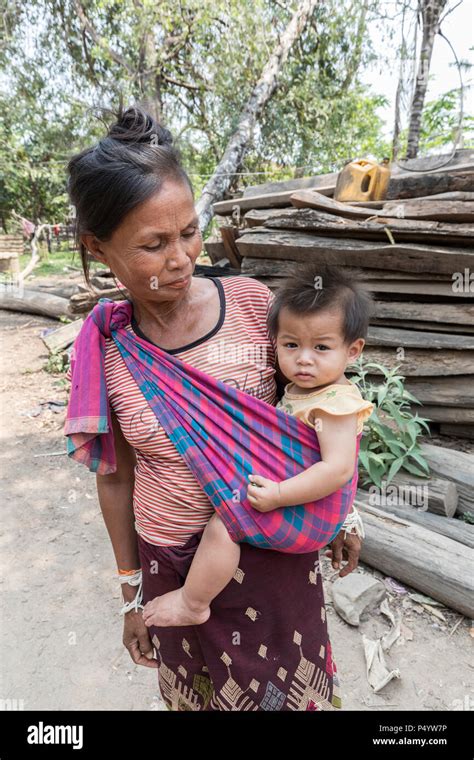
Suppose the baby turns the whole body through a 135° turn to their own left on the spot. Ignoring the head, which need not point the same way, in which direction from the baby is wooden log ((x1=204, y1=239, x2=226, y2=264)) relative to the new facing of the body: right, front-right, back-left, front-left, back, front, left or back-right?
left

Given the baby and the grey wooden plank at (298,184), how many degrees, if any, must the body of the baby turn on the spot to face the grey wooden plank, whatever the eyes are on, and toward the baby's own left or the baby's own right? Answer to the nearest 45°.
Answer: approximately 135° to the baby's own right

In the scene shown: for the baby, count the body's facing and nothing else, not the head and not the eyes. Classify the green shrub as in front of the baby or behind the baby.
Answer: behind

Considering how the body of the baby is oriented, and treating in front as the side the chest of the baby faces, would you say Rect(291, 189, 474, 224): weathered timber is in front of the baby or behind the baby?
behind

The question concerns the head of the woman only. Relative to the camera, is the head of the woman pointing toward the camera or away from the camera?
toward the camera

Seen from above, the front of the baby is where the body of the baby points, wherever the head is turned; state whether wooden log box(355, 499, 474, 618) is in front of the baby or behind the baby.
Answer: behind

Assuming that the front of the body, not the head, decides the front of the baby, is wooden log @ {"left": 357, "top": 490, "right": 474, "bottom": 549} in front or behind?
behind

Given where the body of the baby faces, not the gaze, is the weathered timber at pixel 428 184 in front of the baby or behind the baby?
behind

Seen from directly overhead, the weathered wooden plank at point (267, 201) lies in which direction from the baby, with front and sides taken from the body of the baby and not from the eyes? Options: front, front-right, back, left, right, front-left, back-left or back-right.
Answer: back-right

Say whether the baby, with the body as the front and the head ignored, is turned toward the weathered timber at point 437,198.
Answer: no

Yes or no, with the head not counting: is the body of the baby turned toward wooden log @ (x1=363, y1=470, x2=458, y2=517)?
no

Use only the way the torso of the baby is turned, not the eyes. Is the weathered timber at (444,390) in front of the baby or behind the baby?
behind
